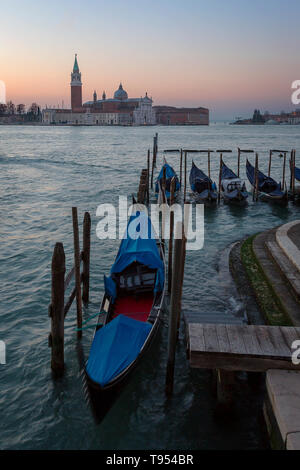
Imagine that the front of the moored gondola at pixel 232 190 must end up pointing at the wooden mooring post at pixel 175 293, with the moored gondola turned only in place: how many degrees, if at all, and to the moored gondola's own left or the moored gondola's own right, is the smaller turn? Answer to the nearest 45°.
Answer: approximately 135° to the moored gondola's own left

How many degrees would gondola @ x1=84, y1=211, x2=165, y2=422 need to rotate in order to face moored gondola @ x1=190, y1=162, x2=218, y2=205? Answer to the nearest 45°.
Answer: approximately 180°

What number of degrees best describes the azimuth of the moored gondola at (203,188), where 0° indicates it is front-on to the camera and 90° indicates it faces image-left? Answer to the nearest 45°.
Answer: approximately 135°

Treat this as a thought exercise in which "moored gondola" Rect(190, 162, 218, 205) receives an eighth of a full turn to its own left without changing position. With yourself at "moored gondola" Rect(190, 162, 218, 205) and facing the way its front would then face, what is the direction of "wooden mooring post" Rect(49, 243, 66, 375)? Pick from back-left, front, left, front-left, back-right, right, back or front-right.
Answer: left

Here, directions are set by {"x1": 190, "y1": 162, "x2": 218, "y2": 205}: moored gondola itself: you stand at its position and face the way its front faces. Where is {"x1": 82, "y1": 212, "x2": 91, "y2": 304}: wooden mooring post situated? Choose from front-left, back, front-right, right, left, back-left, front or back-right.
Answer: back-left

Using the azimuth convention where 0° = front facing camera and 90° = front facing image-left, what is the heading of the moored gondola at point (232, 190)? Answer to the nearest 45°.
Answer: approximately 135°

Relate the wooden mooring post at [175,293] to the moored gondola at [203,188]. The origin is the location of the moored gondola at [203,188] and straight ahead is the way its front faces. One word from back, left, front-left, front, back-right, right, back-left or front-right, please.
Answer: back-left

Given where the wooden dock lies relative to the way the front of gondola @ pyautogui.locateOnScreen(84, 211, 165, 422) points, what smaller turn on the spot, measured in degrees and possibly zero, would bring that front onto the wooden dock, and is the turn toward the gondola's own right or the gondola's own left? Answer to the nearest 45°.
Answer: approximately 45° to the gondola's own left

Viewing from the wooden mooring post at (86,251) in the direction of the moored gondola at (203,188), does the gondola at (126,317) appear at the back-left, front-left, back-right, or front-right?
back-right

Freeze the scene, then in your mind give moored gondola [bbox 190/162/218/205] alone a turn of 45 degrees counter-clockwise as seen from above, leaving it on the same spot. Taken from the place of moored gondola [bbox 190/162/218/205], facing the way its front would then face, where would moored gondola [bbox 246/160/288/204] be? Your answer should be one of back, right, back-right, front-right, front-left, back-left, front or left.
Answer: back
